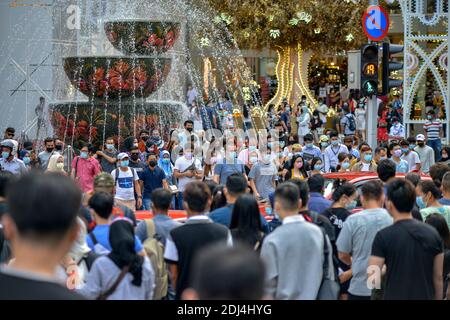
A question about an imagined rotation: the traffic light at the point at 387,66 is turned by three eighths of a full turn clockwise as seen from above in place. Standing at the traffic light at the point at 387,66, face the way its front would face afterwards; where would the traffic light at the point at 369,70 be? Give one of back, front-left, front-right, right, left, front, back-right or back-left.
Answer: front

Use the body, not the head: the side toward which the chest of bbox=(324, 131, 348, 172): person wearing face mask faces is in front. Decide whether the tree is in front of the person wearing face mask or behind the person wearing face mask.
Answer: behind

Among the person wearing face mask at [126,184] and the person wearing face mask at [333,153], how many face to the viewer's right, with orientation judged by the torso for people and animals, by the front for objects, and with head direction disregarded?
0

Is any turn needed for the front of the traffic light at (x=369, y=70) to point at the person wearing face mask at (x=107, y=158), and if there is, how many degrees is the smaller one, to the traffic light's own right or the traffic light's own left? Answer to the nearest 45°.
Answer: approximately 90° to the traffic light's own right

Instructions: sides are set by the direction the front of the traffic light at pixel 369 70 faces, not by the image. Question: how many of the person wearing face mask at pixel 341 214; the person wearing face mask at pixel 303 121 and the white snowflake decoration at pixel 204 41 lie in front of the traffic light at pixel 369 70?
1
